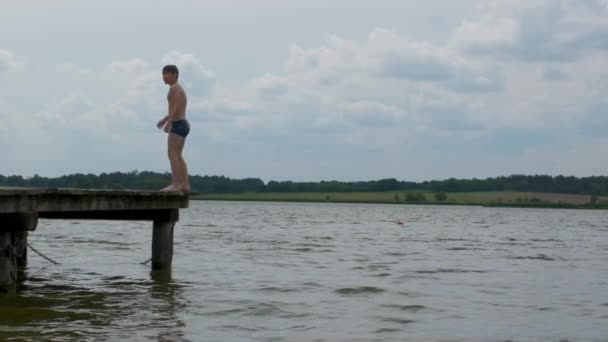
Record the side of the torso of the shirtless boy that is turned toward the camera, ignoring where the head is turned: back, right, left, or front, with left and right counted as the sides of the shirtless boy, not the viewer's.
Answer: left

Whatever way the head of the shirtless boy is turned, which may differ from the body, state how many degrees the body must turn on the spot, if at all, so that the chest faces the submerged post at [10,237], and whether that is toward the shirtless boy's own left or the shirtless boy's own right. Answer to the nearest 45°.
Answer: approximately 45° to the shirtless boy's own left
